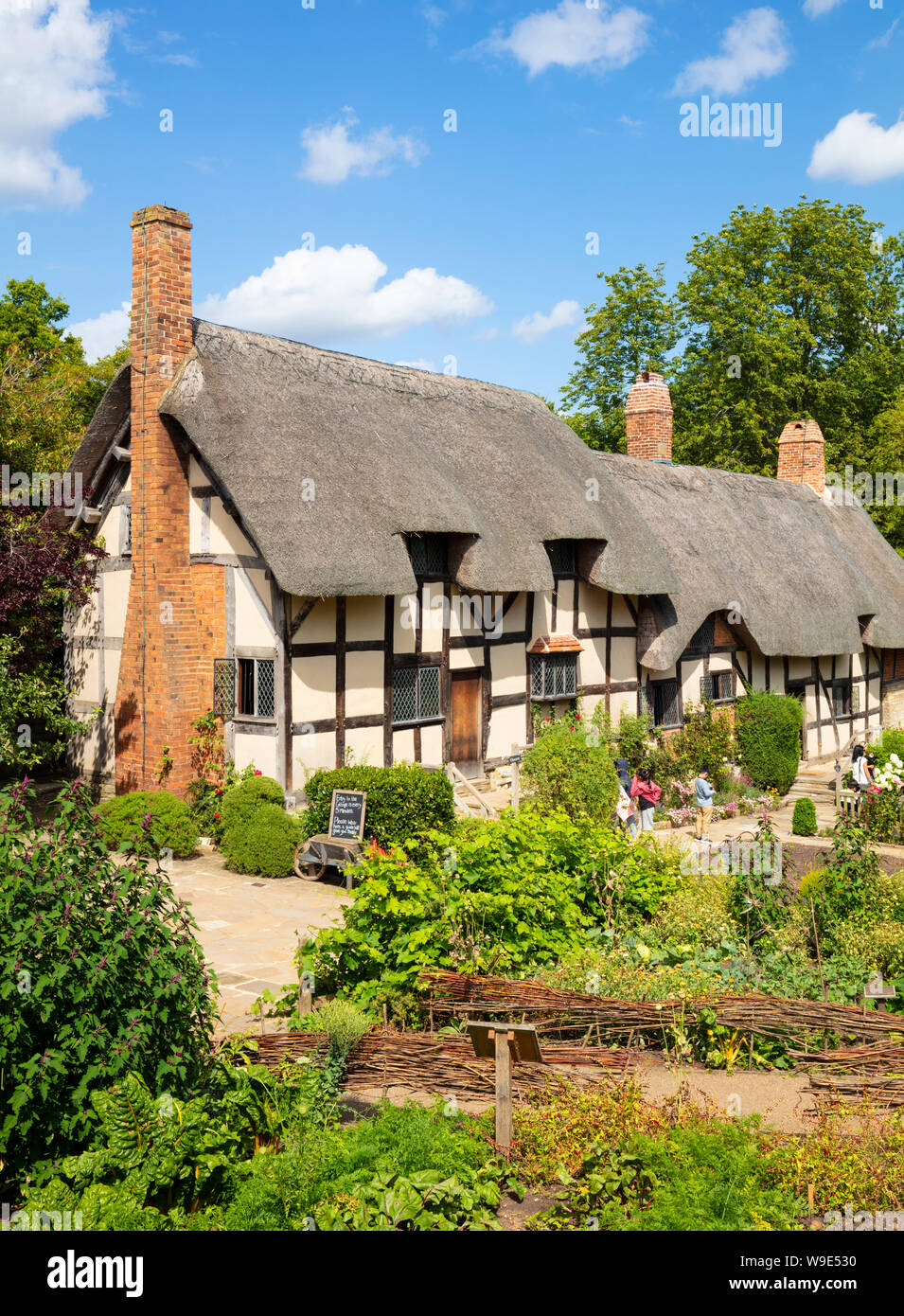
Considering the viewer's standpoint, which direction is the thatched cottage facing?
facing the viewer and to the right of the viewer

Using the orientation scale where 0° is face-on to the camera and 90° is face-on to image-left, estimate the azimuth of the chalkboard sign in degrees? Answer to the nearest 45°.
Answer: approximately 0°

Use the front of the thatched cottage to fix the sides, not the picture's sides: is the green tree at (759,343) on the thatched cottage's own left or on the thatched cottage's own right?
on the thatched cottage's own left

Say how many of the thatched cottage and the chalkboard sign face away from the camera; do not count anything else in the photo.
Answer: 0

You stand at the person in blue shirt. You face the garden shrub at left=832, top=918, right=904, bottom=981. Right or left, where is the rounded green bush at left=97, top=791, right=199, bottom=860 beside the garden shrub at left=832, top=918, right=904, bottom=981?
right

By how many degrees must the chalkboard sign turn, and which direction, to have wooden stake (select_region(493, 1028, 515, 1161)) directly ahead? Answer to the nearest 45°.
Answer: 0° — it already faces it

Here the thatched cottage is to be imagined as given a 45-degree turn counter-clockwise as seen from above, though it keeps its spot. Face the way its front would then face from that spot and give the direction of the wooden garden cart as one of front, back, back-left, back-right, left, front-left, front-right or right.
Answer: right

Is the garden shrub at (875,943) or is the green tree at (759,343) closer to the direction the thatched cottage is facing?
the garden shrub

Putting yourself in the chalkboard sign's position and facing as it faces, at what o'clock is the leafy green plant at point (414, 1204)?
The leafy green plant is roughly at 12 o'clock from the chalkboard sign.

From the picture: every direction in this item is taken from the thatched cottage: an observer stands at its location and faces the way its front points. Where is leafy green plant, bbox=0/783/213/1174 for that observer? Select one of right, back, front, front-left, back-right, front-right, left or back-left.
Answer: front-right

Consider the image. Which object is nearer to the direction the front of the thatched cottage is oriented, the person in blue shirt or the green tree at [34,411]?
the person in blue shirt
